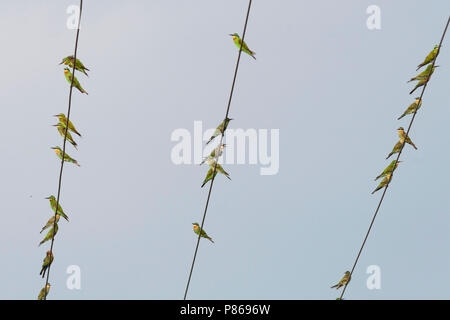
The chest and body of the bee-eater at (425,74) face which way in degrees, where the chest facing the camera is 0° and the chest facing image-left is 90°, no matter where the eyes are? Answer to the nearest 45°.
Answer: approximately 270°

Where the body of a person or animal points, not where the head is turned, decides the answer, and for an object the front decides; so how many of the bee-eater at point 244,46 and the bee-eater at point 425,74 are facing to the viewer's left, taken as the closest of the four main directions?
1

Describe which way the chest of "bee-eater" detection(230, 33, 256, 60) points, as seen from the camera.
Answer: to the viewer's left

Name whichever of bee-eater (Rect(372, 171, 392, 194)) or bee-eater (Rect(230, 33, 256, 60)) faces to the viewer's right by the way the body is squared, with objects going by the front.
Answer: bee-eater (Rect(372, 171, 392, 194))

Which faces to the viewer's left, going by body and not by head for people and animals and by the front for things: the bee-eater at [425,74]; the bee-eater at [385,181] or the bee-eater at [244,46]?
the bee-eater at [244,46]

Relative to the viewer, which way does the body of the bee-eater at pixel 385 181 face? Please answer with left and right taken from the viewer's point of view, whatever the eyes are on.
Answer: facing to the right of the viewer

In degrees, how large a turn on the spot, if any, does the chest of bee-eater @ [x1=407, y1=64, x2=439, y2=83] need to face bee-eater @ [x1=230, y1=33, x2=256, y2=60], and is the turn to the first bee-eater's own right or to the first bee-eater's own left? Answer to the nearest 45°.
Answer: approximately 180°

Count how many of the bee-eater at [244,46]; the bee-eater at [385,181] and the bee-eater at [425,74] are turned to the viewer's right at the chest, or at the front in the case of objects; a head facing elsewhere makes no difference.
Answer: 2

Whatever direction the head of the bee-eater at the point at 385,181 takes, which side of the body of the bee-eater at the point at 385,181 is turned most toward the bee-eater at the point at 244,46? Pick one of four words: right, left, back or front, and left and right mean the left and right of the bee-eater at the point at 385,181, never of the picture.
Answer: back

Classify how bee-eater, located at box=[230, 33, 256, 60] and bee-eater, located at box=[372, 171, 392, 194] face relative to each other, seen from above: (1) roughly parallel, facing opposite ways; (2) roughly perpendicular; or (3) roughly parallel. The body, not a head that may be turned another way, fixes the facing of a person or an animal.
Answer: roughly parallel, facing opposite ways

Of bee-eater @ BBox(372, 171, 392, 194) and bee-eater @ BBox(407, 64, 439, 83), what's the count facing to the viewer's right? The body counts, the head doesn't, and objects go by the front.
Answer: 2

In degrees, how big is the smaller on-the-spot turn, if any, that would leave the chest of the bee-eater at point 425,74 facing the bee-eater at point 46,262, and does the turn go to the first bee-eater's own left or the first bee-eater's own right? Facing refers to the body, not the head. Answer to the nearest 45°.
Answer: approximately 180°

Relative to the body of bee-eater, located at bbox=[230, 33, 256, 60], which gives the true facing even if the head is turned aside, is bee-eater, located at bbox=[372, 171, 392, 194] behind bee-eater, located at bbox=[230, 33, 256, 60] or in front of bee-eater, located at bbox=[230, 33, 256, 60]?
behind

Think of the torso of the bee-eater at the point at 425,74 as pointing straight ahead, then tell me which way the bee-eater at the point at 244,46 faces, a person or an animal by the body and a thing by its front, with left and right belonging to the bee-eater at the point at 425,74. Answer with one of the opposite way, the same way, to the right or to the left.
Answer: the opposite way
